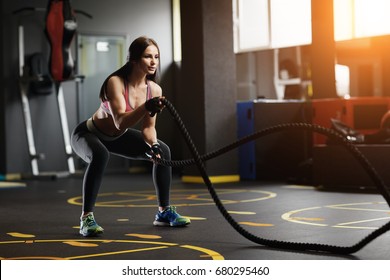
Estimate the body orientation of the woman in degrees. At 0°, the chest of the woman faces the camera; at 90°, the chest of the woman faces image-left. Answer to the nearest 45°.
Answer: approximately 315°

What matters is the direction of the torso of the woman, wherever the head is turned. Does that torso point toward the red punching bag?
no

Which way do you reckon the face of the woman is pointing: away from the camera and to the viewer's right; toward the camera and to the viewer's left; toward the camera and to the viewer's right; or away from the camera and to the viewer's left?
toward the camera and to the viewer's right
